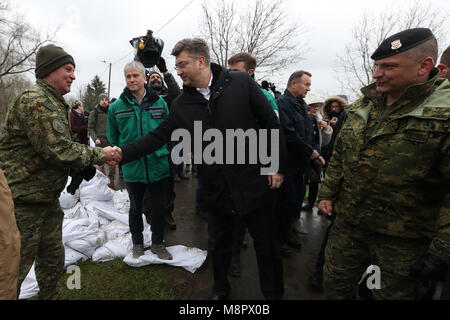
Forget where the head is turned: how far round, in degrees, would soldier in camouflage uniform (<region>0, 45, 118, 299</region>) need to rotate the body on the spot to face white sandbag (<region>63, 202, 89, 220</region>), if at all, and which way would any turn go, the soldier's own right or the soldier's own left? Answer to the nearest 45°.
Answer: approximately 90° to the soldier's own left

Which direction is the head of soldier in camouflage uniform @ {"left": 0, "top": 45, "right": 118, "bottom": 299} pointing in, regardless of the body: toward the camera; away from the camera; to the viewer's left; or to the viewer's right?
to the viewer's right

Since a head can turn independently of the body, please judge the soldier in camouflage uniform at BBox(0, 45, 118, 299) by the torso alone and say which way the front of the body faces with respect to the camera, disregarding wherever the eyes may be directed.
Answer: to the viewer's right

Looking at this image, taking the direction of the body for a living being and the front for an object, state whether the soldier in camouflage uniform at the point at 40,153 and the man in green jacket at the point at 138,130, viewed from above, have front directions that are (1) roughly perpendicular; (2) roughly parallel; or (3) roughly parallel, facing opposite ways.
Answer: roughly perpendicular

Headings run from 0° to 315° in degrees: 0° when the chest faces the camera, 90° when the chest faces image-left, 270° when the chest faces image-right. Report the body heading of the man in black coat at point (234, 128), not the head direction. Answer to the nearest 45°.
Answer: approximately 45°

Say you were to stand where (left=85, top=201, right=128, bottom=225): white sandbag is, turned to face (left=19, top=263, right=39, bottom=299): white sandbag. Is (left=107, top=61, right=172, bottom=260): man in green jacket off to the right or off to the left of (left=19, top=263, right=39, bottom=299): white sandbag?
left
